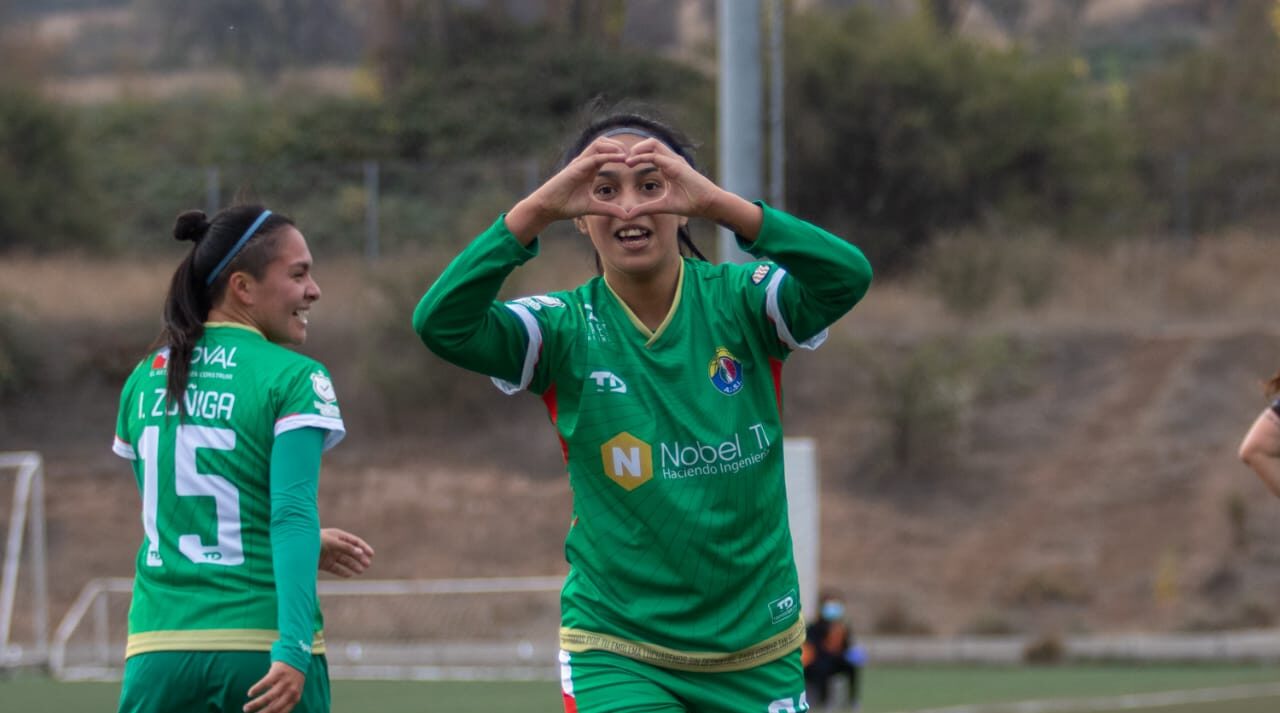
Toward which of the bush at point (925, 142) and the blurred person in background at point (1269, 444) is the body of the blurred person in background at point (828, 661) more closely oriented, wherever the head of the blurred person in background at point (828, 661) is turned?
the blurred person in background

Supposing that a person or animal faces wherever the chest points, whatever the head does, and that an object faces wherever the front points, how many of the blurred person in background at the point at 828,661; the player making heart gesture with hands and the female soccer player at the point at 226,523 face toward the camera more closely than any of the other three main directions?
2

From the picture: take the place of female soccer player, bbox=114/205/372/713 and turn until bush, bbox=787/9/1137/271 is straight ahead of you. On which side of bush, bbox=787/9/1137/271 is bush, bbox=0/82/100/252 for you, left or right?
left

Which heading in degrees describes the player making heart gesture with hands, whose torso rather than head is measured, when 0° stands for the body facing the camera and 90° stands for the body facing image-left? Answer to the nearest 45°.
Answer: approximately 0°

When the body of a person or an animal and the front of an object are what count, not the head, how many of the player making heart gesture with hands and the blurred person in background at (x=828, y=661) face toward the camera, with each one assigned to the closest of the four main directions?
2

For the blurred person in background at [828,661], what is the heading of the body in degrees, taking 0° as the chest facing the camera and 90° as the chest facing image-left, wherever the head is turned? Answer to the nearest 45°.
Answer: approximately 0°

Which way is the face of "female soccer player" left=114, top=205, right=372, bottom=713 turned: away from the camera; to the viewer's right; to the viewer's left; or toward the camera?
to the viewer's right

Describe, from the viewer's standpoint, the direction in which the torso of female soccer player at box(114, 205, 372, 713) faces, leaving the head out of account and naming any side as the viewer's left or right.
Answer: facing away from the viewer and to the right of the viewer
